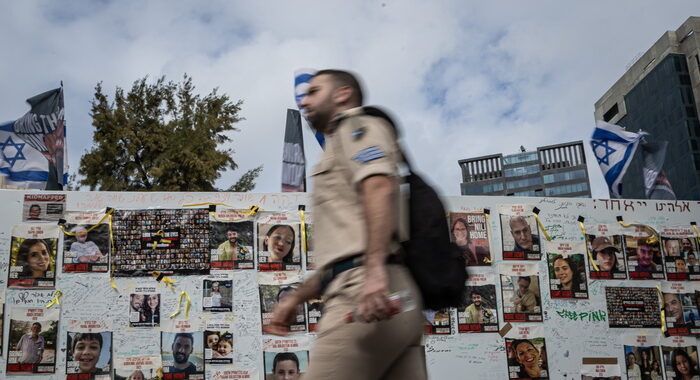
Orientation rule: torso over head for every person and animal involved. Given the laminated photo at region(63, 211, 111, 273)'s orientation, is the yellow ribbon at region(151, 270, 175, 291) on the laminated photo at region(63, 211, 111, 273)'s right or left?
on its left

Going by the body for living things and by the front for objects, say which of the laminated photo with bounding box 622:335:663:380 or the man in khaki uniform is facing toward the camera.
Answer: the laminated photo

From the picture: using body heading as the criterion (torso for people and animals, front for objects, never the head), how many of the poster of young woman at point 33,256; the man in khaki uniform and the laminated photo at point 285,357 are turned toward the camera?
2

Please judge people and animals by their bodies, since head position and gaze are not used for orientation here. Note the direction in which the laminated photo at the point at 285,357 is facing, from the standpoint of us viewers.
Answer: facing the viewer

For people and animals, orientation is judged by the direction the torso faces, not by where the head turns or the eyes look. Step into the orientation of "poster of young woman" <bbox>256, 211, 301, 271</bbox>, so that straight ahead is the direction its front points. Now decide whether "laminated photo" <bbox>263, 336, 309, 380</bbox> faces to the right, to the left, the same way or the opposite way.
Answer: the same way

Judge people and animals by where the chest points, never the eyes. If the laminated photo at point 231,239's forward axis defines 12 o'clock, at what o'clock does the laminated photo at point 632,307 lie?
the laminated photo at point 632,307 is roughly at 9 o'clock from the laminated photo at point 231,239.

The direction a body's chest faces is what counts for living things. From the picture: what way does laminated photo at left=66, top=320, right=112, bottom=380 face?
toward the camera

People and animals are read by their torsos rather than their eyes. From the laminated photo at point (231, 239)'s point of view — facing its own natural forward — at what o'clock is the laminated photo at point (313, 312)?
the laminated photo at point (313, 312) is roughly at 9 o'clock from the laminated photo at point (231, 239).

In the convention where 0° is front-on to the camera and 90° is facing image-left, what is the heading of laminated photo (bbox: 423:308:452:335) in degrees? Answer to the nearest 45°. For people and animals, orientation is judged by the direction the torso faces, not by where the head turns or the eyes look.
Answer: approximately 0°

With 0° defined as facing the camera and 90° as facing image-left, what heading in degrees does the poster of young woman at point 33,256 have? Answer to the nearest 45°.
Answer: approximately 0°

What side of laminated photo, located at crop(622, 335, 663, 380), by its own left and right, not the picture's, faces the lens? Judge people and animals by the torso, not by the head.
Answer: front

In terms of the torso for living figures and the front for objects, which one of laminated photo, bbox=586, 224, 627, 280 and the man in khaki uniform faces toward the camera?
the laminated photo

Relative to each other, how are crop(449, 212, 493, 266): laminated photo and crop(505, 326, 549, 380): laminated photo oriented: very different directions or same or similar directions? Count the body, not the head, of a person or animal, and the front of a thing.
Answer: same or similar directions

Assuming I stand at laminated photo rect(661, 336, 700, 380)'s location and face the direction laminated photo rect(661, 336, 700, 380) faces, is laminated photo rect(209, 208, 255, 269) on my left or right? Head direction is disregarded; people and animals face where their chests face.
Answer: on my right

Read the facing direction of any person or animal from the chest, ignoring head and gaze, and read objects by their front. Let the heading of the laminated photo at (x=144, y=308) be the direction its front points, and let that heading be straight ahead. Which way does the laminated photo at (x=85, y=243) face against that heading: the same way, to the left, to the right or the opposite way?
the same way

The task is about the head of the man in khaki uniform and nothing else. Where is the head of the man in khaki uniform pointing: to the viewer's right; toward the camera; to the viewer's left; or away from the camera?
to the viewer's left

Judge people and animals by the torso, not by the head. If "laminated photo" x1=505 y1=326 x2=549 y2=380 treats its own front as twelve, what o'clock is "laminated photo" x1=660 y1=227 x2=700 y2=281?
"laminated photo" x1=660 y1=227 x2=700 y2=281 is roughly at 8 o'clock from "laminated photo" x1=505 y1=326 x2=549 y2=380.

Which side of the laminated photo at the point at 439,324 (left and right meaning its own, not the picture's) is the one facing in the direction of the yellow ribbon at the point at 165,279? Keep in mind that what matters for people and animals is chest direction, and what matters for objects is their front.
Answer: right

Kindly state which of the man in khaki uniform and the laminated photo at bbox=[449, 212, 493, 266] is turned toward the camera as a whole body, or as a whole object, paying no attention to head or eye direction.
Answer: the laminated photo

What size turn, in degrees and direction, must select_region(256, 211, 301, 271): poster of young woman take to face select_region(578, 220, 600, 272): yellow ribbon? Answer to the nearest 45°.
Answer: approximately 90° to its left
